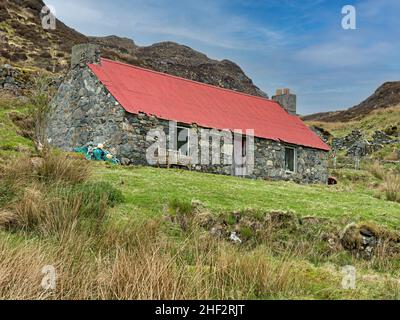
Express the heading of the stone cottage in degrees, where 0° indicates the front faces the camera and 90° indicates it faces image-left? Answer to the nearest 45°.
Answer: approximately 315°

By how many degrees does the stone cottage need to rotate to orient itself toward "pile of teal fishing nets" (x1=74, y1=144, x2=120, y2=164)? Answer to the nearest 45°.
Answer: approximately 90° to its right

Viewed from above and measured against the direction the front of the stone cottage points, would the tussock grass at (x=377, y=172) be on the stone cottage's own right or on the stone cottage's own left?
on the stone cottage's own left
